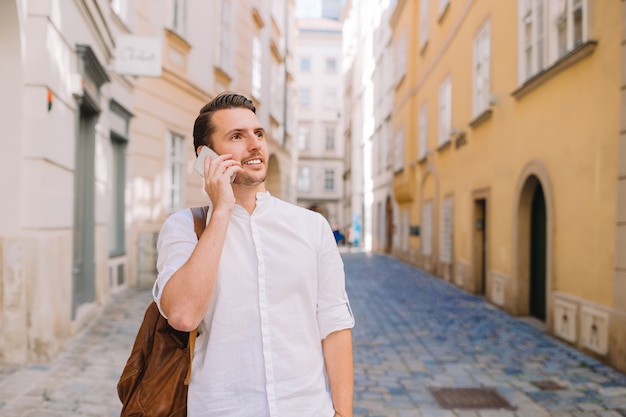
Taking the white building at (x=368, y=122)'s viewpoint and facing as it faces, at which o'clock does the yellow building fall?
The yellow building is roughly at 9 o'clock from the white building.

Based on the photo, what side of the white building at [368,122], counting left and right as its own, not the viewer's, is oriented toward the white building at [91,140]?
left

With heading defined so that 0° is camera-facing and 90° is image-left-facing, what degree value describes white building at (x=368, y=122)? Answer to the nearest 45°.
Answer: approximately 90°

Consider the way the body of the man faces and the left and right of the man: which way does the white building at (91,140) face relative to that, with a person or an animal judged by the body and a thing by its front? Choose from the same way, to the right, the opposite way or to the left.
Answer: to the left

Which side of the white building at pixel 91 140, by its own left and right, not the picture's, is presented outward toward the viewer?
right

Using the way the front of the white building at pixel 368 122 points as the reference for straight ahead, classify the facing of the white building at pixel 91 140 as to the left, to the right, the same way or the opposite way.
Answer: the opposite way

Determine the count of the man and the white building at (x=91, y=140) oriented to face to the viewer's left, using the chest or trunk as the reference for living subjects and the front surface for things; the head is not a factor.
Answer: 0

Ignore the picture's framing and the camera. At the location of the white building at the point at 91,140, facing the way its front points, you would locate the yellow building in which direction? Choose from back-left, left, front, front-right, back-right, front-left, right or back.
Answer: front

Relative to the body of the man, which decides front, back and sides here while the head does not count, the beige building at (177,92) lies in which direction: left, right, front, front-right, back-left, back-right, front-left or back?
back

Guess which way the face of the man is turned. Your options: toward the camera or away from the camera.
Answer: toward the camera

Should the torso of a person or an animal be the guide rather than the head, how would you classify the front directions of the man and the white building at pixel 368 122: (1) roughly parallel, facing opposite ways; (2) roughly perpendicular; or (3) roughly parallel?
roughly perpendicular

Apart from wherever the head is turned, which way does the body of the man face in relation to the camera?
toward the camera

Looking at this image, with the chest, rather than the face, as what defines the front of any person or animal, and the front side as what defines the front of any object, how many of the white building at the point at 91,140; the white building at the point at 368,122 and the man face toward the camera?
1
